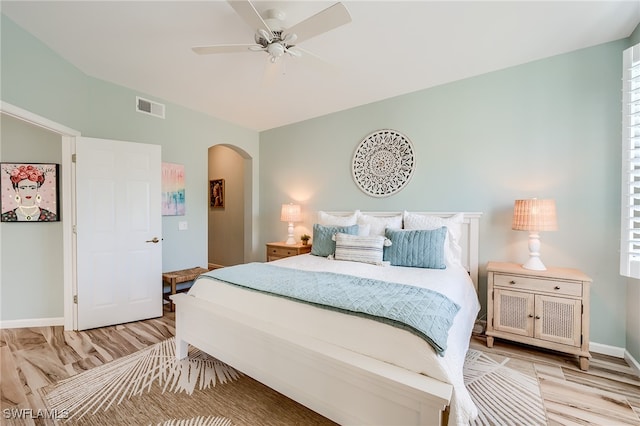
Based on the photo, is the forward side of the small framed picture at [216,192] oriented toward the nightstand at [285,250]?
no

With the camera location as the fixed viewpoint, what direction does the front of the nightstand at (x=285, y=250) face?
facing the viewer and to the left of the viewer

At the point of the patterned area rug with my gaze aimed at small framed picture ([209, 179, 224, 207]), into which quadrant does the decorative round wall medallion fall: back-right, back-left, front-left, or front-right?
front-right

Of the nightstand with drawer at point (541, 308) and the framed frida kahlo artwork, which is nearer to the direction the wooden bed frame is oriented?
the framed frida kahlo artwork

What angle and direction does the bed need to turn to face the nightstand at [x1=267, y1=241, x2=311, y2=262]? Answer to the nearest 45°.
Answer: approximately 135° to its right

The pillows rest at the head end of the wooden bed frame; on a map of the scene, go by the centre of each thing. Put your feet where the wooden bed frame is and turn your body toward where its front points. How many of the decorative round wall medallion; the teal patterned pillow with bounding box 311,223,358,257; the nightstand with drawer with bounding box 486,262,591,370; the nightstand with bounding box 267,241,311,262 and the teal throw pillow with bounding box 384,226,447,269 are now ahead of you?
0

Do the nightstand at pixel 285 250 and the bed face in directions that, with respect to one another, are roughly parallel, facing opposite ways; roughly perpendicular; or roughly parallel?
roughly parallel

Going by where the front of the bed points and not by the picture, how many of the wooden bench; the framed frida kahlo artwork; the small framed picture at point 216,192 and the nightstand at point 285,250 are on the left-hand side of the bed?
0

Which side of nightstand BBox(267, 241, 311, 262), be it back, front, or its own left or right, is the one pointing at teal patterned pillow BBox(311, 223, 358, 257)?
left

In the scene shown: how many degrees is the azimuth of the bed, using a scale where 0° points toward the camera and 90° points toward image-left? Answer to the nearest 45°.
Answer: approximately 45°

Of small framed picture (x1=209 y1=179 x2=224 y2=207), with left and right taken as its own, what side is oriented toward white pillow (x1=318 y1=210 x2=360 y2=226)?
left

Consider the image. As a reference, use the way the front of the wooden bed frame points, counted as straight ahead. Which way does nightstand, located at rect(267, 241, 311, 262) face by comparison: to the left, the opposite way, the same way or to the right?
the same way

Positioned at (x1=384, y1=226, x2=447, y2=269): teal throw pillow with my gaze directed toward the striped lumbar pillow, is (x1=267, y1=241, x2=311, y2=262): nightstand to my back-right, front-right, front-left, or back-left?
front-right

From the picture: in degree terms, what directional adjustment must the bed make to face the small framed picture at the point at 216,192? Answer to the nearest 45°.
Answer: approximately 90° to its right

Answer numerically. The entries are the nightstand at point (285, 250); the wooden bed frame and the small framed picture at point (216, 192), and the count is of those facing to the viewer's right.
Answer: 0

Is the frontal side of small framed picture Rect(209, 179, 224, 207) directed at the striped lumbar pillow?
no

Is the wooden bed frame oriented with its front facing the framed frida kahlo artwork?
no

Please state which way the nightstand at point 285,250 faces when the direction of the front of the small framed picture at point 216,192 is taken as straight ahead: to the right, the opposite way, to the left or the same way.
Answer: the same way
